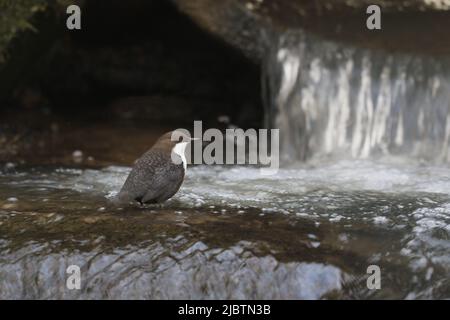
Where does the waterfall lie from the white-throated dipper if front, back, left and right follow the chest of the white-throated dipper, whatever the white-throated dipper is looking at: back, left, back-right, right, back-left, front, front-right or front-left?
front-left

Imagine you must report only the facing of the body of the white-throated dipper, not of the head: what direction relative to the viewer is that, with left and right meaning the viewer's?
facing to the right of the viewer
